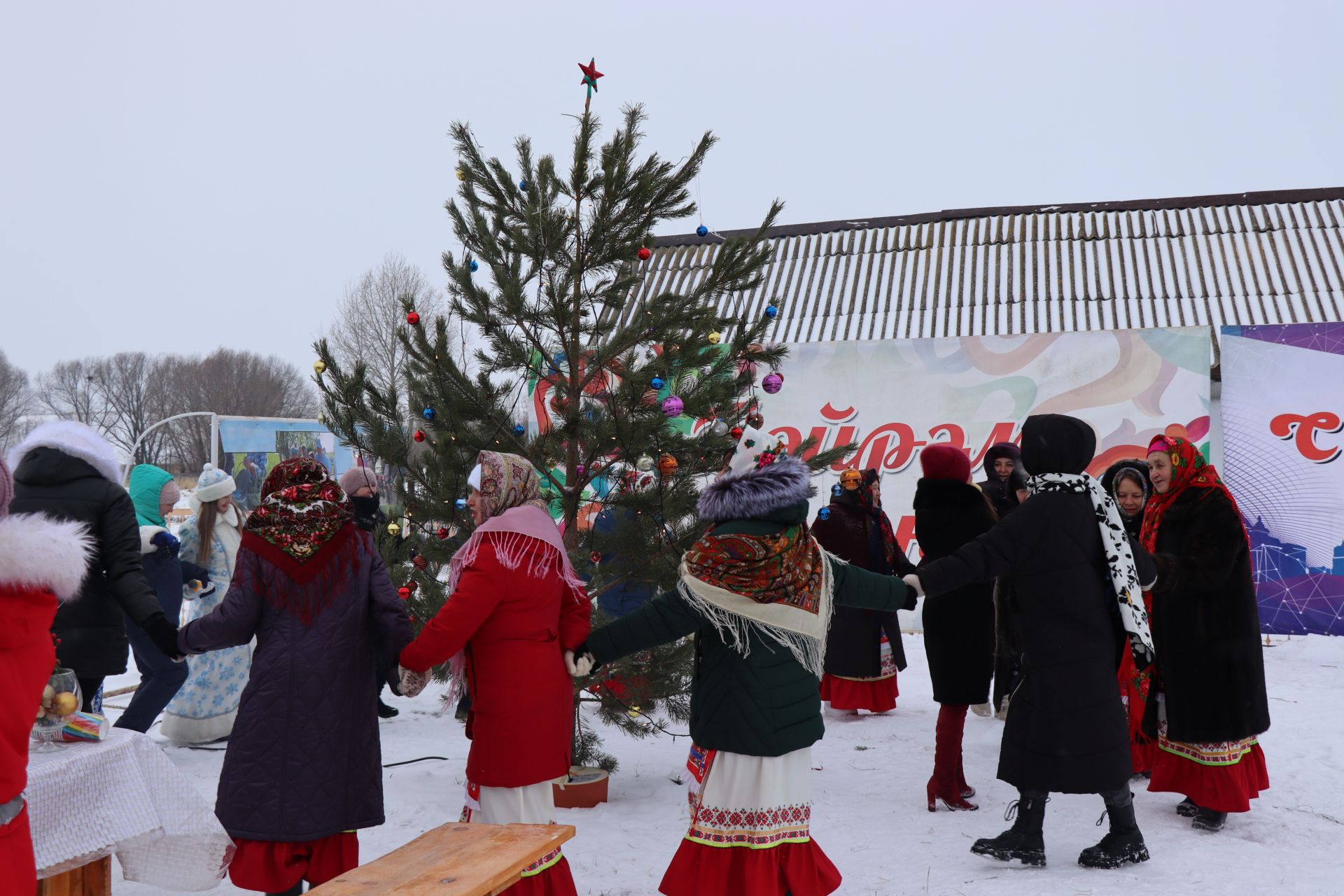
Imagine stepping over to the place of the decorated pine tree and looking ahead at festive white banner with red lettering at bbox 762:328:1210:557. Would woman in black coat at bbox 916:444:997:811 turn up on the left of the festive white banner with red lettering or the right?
right

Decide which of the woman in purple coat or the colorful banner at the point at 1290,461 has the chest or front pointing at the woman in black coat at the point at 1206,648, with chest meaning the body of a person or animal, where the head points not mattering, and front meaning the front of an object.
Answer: the colorful banner

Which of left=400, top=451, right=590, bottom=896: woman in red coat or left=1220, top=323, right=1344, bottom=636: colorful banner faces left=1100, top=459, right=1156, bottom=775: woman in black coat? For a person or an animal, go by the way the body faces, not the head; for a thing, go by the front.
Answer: the colorful banner

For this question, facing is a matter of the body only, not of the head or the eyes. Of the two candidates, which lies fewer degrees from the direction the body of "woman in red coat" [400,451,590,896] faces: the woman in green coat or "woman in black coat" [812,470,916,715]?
the woman in black coat

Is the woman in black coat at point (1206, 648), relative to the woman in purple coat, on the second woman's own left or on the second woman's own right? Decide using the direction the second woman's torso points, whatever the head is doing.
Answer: on the second woman's own right

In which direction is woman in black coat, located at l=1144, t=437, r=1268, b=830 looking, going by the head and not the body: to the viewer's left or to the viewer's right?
to the viewer's left

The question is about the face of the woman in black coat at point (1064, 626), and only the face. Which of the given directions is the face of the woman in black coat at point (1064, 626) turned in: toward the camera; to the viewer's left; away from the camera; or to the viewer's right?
away from the camera

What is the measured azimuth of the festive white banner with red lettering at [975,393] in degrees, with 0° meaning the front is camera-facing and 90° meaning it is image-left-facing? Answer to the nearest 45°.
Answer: approximately 0°

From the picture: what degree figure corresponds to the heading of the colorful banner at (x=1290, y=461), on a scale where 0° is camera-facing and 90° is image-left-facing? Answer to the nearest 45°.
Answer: approximately 0°

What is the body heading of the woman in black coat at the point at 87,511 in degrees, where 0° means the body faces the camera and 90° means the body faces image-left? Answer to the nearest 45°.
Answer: approximately 225°

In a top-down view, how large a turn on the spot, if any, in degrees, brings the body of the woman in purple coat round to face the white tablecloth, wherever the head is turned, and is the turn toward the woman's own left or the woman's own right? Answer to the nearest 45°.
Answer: approximately 90° to the woman's own left

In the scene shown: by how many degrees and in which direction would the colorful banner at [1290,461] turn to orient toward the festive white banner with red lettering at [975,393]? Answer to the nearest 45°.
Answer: approximately 90° to its right

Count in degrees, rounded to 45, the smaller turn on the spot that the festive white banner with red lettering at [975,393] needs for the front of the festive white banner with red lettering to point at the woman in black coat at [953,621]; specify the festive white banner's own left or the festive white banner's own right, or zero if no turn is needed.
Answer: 0° — it already faces them
